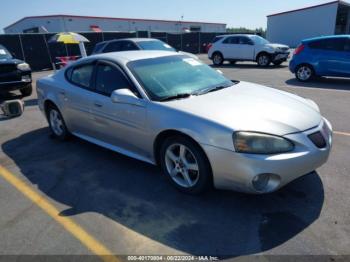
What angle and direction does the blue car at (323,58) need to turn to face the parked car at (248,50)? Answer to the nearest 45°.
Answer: approximately 135° to its left

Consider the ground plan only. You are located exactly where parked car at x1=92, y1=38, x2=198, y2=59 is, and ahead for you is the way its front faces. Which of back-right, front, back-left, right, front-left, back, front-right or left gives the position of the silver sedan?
front-right

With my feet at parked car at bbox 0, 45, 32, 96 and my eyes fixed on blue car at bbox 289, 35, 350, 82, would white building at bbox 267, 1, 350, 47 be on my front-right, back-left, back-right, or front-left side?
front-left

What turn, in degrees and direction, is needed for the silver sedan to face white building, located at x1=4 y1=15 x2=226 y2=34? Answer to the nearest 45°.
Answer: approximately 135° to its left

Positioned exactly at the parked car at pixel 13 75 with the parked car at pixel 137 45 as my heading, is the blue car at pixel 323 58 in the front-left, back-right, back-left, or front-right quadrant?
front-right

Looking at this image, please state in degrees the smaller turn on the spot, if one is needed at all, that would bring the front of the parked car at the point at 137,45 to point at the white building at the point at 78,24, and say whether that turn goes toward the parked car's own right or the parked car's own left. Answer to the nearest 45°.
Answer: approximately 135° to the parked car's own left

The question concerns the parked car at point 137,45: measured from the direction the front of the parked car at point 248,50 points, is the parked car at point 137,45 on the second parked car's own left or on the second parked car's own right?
on the second parked car's own right

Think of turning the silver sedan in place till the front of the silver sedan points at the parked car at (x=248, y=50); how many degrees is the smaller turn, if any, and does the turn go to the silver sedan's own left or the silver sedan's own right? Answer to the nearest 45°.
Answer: approximately 135° to the silver sedan's own left

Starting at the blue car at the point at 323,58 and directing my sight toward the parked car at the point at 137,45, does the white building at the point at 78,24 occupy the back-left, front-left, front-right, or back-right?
front-right

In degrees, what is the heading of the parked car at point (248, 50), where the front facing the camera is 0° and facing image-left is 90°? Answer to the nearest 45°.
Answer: approximately 315°

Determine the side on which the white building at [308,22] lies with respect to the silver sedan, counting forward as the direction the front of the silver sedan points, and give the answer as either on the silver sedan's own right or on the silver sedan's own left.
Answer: on the silver sedan's own left

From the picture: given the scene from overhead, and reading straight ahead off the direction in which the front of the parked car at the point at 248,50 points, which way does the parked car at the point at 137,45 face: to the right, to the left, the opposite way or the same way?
the same way

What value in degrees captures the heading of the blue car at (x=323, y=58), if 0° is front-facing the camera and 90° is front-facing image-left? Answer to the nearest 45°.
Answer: approximately 270°

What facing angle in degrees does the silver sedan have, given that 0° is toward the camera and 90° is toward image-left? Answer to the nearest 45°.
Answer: approximately 315°

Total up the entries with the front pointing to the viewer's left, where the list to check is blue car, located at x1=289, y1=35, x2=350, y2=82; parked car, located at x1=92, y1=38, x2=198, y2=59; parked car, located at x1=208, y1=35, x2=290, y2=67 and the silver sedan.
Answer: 0

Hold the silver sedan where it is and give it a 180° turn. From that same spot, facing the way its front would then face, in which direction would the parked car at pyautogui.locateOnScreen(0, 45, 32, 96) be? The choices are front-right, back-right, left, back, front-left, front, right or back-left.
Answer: front

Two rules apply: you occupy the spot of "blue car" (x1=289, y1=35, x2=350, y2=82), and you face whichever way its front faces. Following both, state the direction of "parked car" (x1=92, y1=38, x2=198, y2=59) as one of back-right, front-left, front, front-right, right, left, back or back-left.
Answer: back
